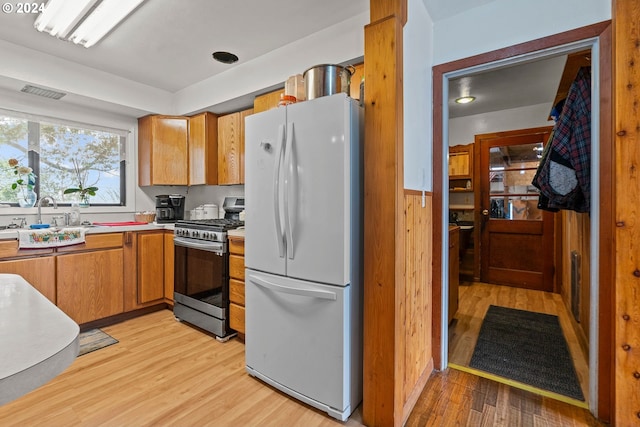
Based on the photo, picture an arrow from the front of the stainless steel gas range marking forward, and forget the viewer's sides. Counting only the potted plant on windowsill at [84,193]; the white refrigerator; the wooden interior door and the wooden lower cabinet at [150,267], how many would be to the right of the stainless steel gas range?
2

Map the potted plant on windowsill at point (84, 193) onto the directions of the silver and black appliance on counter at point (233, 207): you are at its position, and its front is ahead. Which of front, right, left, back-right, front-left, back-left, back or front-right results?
front-right

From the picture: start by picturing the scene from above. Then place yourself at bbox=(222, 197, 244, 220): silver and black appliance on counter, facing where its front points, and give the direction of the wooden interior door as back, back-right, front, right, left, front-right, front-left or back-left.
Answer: back-left

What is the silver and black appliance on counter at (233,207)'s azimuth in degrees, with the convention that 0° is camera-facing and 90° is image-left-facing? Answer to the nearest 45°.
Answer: approximately 45°

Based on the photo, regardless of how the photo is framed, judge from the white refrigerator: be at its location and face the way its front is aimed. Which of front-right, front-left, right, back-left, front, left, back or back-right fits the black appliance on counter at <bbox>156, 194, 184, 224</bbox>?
right

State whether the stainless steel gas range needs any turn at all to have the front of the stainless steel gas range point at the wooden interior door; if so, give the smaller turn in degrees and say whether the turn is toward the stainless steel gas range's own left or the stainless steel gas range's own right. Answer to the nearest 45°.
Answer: approximately 135° to the stainless steel gas range's own left

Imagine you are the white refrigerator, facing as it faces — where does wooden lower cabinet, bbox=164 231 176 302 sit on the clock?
The wooden lower cabinet is roughly at 3 o'clock from the white refrigerator.

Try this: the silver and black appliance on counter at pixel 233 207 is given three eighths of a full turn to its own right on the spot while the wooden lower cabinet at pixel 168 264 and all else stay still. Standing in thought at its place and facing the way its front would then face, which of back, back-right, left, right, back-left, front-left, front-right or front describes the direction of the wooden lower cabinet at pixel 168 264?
left

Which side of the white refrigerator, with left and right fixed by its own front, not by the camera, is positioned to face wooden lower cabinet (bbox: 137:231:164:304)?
right

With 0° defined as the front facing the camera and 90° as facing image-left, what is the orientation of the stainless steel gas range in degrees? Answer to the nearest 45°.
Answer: approximately 45°

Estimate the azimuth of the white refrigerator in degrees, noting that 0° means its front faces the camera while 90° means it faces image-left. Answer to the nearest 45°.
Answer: approximately 45°
